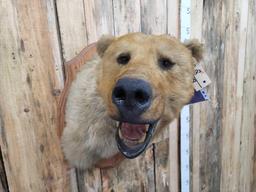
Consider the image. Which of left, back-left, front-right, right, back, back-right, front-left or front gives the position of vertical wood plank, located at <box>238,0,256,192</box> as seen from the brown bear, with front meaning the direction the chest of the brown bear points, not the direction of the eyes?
back-left

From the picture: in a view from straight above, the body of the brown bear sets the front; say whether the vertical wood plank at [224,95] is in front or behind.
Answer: behind

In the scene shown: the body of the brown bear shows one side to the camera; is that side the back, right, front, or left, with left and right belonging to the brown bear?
front
